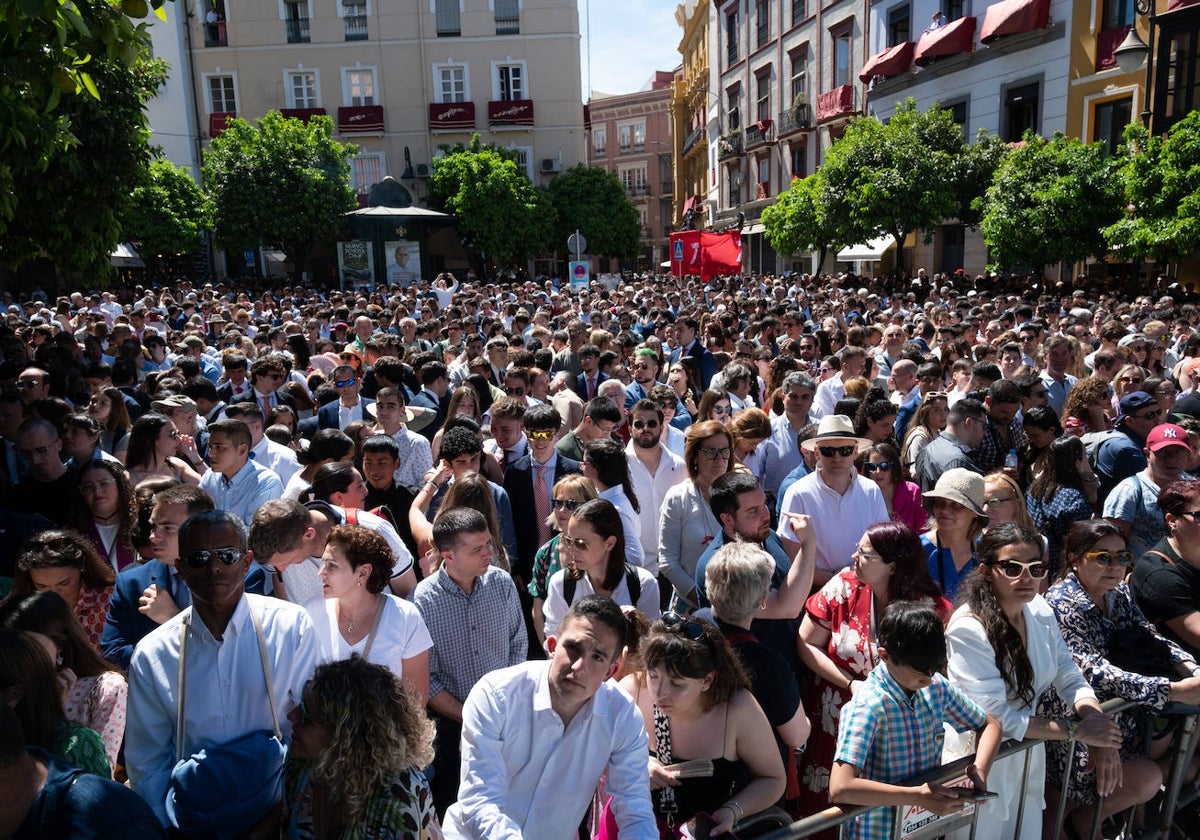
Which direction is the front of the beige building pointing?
toward the camera

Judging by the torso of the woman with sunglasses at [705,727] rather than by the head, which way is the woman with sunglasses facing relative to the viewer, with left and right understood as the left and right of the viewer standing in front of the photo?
facing the viewer and to the left of the viewer

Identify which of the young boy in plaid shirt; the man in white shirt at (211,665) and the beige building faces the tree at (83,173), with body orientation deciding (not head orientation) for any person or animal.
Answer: the beige building

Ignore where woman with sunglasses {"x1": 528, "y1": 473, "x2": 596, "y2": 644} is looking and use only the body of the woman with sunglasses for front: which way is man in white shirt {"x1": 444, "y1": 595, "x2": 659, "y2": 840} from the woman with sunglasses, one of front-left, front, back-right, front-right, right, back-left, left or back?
front

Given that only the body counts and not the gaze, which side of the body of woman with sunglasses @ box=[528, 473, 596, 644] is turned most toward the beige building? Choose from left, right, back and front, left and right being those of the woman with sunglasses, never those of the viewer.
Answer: back

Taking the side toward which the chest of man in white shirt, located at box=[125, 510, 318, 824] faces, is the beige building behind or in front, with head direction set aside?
behind

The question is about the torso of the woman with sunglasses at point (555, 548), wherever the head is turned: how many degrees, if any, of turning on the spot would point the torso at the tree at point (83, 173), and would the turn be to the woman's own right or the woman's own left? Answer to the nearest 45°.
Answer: approximately 135° to the woman's own right

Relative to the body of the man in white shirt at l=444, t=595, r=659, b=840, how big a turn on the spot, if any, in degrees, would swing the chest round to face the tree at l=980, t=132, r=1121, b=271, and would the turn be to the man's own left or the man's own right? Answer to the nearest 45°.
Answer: approximately 135° to the man's own left

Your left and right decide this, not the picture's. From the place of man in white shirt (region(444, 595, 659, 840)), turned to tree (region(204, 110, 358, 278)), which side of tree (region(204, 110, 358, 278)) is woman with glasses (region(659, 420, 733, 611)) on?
right

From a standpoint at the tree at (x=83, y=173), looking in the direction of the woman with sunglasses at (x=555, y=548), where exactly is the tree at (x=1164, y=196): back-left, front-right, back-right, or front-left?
front-left

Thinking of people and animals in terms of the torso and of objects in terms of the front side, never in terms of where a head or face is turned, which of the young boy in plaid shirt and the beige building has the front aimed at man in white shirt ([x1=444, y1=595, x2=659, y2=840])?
the beige building

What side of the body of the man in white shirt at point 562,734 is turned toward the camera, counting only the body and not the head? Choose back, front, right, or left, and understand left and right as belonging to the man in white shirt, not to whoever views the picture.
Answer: front

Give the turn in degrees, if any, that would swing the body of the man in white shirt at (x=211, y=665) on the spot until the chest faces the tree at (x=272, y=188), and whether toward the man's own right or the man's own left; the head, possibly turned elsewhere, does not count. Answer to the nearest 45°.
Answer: approximately 180°

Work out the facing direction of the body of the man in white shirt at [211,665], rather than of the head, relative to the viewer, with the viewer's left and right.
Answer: facing the viewer

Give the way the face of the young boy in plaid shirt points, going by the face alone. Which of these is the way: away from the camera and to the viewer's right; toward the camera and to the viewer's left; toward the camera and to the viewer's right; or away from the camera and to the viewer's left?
toward the camera and to the viewer's right

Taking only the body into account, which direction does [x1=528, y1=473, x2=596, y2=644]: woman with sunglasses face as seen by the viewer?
toward the camera

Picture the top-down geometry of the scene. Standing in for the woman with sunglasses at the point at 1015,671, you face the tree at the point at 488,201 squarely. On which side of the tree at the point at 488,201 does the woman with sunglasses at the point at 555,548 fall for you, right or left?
left

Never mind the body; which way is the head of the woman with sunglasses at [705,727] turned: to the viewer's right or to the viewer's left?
to the viewer's left
